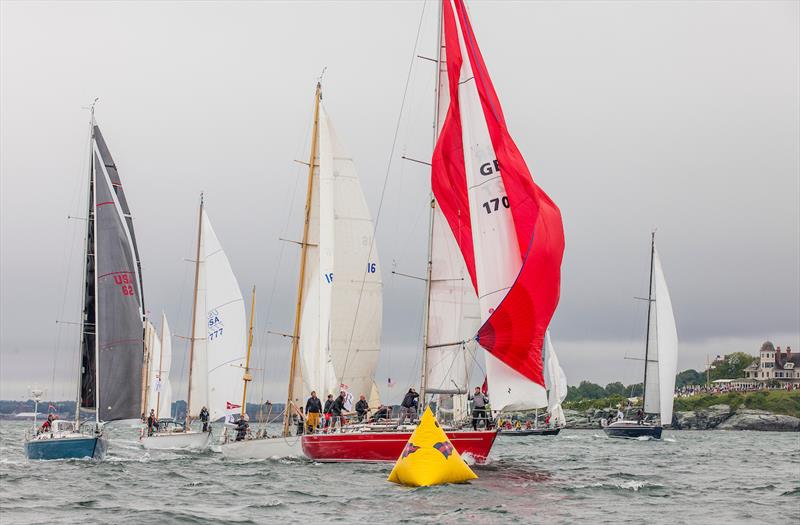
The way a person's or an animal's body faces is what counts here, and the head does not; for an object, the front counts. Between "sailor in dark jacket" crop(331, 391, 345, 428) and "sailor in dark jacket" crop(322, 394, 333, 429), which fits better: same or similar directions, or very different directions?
same or similar directions

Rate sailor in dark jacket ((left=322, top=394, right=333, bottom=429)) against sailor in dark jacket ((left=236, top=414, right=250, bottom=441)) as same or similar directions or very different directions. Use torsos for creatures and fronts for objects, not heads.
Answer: same or similar directions
